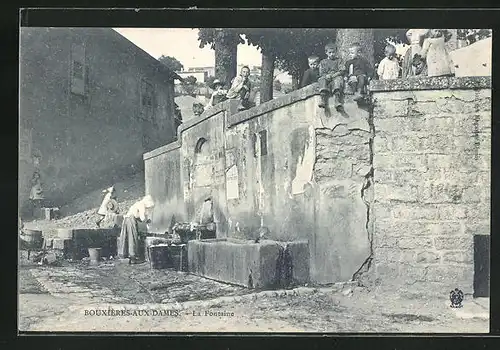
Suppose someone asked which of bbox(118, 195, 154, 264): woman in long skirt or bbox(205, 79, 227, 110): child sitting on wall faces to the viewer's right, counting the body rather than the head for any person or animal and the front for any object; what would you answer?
the woman in long skirt

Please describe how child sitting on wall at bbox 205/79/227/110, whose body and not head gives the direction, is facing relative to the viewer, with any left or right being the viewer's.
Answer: facing the viewer and to the left of the viewer

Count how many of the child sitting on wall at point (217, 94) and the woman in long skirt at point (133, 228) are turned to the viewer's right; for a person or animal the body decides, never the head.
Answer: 1

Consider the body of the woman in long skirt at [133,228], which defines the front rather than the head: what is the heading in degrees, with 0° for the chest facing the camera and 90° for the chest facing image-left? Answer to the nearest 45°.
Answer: approximately 270°
